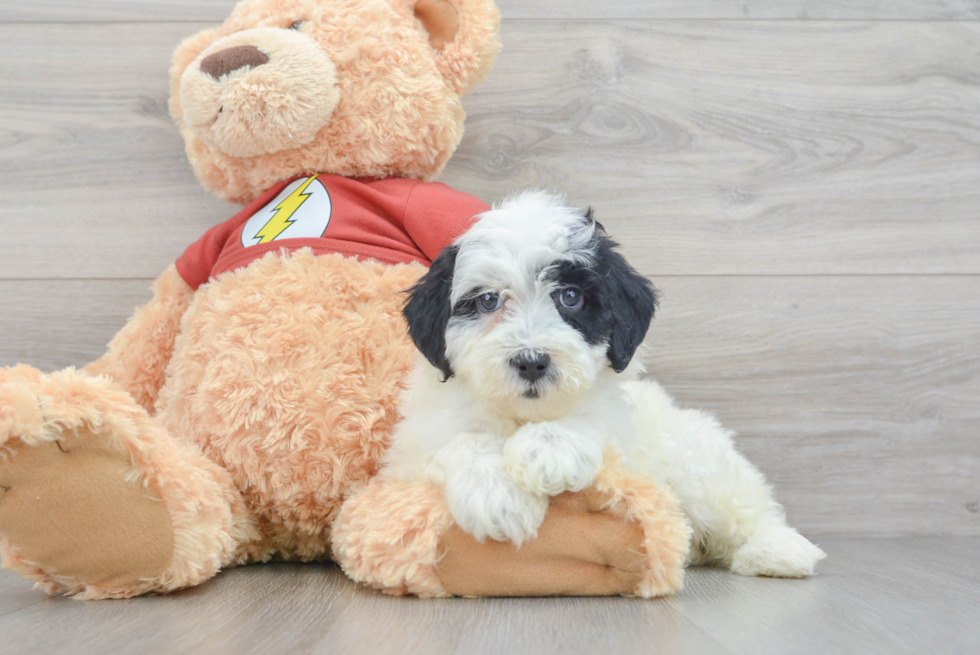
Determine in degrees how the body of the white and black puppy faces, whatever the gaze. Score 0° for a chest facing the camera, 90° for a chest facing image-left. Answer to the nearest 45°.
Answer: approximately 45°
